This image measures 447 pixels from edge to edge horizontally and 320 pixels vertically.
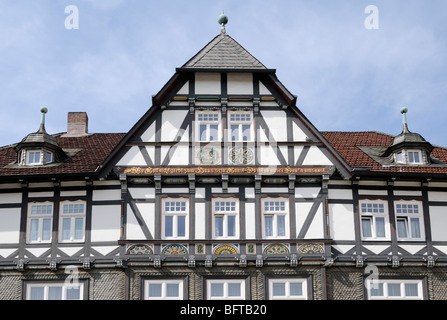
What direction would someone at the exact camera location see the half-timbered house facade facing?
facing the viewer
